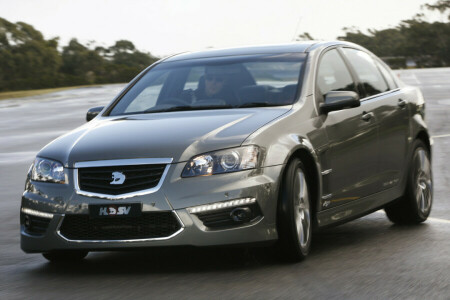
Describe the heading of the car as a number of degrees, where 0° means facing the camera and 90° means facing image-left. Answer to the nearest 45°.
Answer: approximately 45°
